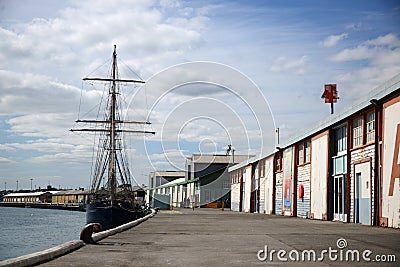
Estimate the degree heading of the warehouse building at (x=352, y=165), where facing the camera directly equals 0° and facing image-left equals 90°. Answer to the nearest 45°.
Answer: approximately 45°
